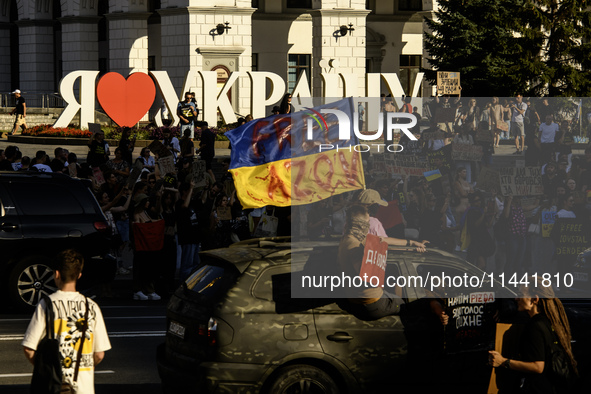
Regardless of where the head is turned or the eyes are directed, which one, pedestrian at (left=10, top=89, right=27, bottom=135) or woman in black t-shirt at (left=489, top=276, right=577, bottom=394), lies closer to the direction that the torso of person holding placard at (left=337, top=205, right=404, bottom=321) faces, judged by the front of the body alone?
the woman in black t-shirt

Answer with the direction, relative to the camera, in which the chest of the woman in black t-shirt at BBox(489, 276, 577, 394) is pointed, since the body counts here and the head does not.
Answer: to the viewer's left

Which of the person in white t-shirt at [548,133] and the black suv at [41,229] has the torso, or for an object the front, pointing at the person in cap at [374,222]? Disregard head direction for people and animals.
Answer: the person in white t-shirt

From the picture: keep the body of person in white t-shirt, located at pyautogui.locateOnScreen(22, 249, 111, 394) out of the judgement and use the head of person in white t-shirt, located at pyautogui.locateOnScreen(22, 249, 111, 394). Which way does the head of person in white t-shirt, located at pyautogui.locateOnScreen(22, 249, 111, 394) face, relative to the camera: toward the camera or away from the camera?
away from the camera

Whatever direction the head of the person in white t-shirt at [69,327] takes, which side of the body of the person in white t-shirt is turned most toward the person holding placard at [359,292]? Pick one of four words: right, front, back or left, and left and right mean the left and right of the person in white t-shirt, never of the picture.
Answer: right

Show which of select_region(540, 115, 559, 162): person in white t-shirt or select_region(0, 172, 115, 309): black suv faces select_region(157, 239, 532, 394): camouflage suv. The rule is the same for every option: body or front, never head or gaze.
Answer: the person in white t-shirt

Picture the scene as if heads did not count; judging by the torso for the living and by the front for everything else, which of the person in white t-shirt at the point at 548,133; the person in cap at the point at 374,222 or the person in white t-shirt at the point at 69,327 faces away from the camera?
the person in white t-shirt at the point at 69,327

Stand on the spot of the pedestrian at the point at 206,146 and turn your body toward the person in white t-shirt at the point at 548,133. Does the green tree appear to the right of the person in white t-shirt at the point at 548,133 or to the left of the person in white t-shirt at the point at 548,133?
left

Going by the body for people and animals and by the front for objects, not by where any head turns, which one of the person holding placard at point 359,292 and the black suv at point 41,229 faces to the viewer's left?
the black suv

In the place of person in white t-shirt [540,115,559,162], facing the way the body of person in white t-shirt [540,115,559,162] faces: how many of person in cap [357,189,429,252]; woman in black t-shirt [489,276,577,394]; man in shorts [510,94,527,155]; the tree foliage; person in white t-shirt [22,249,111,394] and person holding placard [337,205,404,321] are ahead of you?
4

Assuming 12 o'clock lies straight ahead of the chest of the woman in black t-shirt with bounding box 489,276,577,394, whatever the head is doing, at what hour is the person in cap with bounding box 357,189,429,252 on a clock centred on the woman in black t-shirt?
The person in cap is roughly at 2 o'clock from the woman in black t-shirt.

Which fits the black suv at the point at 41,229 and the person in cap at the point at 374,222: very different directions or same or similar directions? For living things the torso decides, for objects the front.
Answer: very different directions

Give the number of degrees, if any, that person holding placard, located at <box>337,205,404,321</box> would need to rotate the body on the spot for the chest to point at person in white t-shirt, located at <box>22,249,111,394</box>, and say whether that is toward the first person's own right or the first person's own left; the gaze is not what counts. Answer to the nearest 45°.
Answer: approximately 135° to the first person's own right

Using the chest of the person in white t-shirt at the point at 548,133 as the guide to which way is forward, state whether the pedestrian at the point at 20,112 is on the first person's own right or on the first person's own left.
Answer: on the first person's own right
